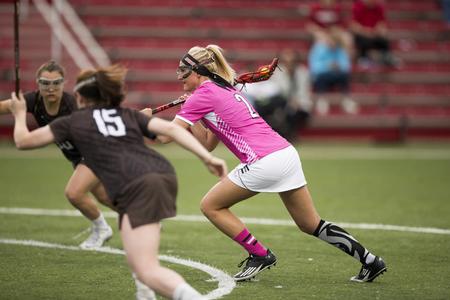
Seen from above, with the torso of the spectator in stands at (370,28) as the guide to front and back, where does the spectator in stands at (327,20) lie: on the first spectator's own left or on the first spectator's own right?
on the first spectator's own right

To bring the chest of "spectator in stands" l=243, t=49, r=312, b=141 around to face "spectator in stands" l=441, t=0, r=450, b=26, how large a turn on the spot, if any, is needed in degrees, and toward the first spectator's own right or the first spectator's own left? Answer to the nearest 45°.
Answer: approximately 135° to the first spectator's own left

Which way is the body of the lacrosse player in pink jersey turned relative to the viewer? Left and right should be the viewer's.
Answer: facing to the left of the viewer

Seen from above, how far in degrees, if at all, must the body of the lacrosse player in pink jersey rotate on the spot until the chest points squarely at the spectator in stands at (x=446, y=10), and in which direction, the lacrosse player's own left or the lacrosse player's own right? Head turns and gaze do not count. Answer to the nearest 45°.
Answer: approximately 90° to the lacrosse player's own right

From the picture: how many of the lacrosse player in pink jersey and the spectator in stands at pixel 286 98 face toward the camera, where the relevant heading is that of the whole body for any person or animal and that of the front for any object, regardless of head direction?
1

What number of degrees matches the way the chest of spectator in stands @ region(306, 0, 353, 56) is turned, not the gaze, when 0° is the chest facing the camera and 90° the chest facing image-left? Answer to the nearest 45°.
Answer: approximately 0°

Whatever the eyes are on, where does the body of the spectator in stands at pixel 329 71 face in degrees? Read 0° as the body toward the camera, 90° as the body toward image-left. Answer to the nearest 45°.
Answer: approximately 0°

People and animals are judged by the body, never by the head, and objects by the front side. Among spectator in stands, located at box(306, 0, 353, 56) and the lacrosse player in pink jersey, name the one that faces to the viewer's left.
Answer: the lacrosse player in pink jersey

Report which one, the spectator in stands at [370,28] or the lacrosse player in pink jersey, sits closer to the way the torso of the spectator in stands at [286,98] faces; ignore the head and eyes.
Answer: the lacrosse player in pink jersey
